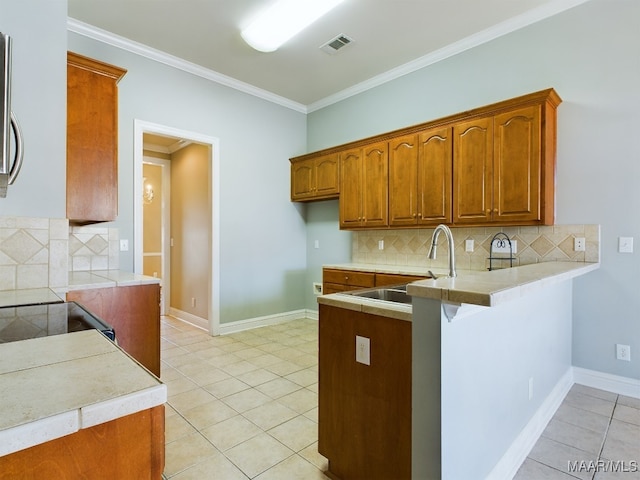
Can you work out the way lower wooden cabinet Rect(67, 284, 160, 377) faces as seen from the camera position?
facing to the right of the viewer

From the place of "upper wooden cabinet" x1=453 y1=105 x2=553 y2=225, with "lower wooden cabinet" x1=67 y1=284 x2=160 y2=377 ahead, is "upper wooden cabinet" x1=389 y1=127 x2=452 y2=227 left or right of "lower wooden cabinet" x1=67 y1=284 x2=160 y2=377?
right

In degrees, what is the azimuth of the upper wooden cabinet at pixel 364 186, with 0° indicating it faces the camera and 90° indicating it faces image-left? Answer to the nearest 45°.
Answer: approximately 45°

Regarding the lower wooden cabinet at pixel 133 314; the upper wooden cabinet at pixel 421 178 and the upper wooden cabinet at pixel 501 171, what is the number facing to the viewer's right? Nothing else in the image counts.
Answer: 1

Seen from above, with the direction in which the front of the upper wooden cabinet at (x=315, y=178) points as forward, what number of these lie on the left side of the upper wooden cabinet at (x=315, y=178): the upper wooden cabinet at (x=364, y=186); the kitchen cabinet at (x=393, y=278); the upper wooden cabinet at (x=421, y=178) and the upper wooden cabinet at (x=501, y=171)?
4

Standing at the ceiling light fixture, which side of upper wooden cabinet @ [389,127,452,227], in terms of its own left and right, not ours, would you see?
front
